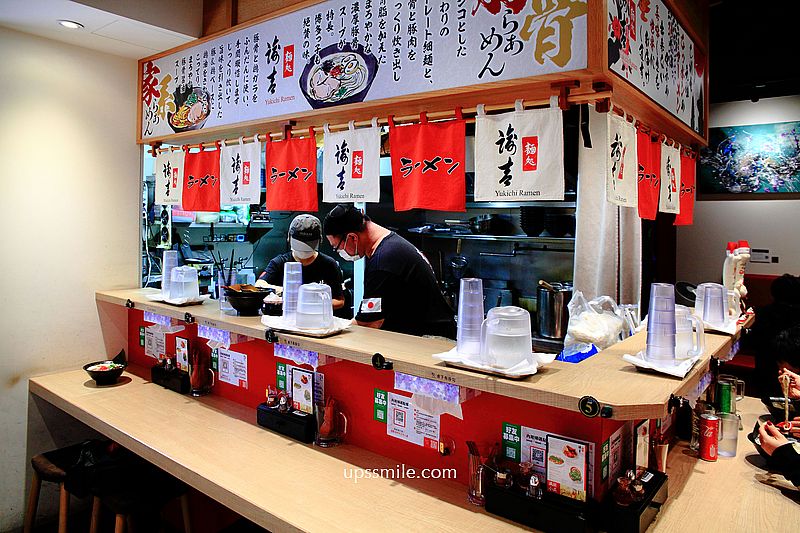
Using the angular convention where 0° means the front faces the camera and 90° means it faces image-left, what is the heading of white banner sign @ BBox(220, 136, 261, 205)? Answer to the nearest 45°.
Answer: approximately 45°

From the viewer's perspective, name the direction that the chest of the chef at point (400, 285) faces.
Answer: to the viewer's left

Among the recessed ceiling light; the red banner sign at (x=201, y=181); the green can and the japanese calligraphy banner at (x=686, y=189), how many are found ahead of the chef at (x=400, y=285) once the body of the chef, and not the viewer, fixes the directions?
2

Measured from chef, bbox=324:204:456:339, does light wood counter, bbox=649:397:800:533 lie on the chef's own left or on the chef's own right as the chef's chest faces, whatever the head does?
on the chef's own left

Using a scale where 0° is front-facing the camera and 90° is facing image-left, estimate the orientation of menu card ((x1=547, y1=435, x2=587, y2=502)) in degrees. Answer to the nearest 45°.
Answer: approximately 45°
